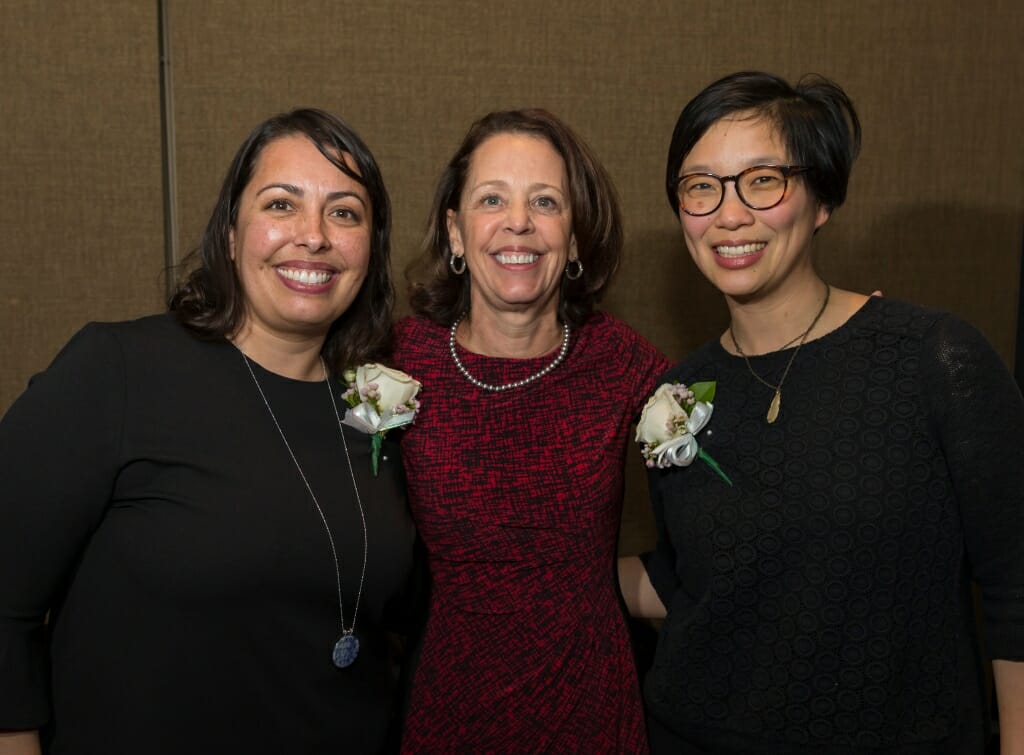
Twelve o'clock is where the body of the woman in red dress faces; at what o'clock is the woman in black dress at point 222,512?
The woman in black dress is roughly at 2 o'clock from the woman in red dress.

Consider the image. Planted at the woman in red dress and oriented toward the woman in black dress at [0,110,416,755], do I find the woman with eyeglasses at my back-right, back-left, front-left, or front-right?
back-left

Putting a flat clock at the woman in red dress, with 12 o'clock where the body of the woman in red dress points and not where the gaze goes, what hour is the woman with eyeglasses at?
The woman with eyeglasses is roughly at 10 o'clock from the woman in red dress.

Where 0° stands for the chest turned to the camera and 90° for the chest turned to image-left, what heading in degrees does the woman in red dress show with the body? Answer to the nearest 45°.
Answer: approximately 0°
